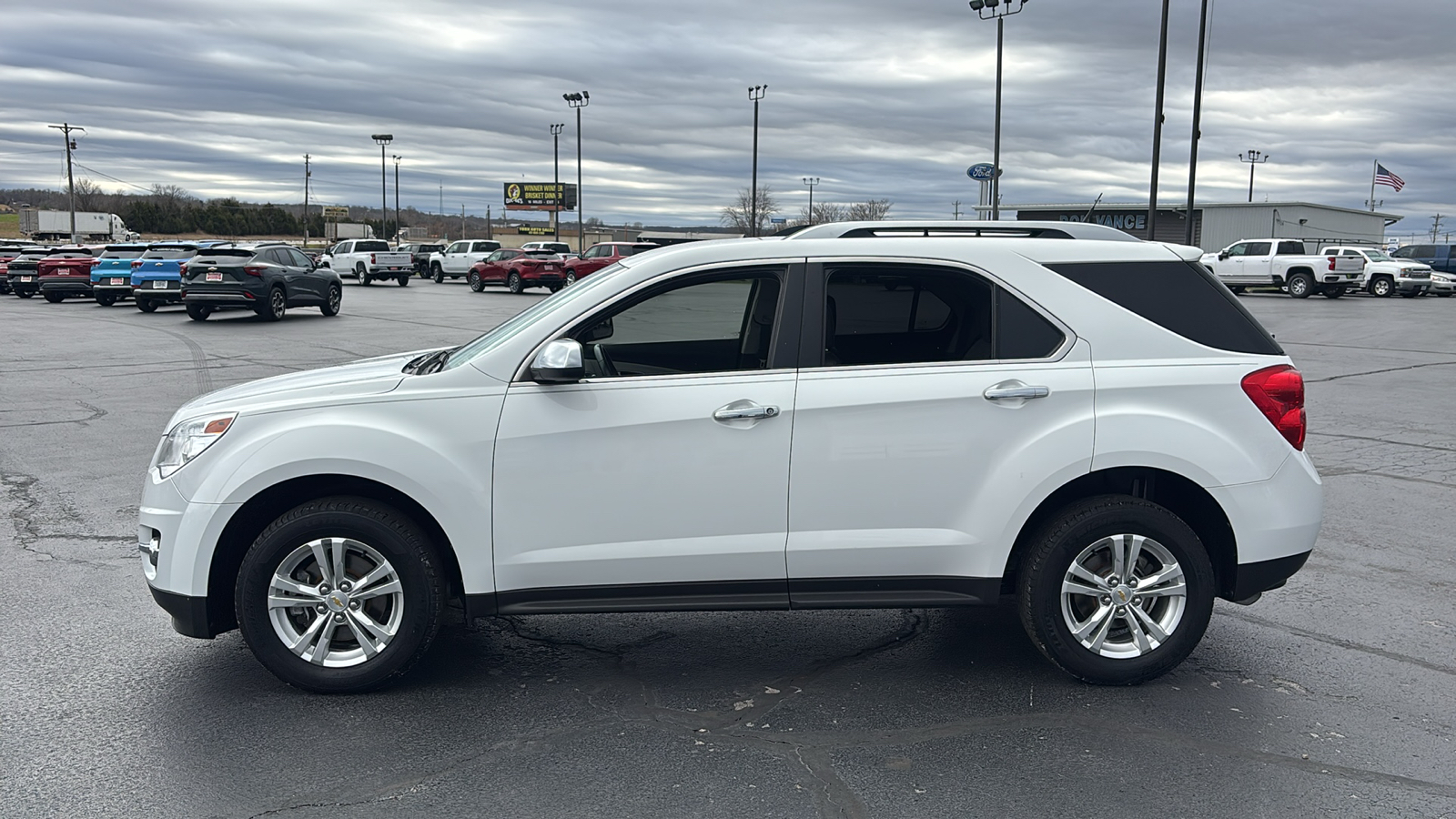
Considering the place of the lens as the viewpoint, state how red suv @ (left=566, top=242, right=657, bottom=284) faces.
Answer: facing away from the viewer and to the left of the viewer

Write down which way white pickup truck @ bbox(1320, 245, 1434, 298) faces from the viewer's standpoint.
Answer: facing the viewer and to the right of the viewer

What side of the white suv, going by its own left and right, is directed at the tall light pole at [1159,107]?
right

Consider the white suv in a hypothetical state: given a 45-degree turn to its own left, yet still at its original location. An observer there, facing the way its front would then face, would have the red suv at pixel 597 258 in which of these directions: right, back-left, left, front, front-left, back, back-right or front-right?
back-right

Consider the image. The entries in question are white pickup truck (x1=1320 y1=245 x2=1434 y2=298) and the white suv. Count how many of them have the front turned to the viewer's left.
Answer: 1

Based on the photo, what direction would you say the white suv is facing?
to the viewer's left

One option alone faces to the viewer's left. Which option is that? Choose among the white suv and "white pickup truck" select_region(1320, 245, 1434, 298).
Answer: the white suv

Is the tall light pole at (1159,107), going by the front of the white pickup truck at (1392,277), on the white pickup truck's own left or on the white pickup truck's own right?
on the white pickup truck's own right

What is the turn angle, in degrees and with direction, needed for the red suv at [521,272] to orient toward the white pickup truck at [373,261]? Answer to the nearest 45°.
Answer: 0° — it already faces it

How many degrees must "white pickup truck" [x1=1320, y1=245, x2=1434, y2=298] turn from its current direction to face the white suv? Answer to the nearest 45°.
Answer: approximately 45° to its right

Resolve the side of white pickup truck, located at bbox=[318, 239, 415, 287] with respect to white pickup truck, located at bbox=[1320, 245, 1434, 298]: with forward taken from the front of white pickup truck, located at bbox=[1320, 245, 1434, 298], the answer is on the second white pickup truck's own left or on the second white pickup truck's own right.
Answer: on the second white pickup truck's own right

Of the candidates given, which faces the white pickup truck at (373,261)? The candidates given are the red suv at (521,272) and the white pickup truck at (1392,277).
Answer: the red suv

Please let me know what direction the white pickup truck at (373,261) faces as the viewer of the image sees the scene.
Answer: facing away from the viewer and to the left of the viewer
